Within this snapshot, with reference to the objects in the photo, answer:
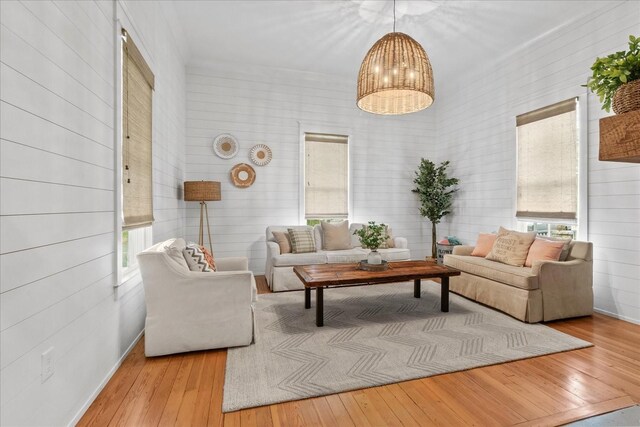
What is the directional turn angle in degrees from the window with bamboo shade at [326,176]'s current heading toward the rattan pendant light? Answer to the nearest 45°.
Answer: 0° — it already faces it

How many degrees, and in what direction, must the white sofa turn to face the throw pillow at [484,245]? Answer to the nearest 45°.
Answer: approximately 90° to its left

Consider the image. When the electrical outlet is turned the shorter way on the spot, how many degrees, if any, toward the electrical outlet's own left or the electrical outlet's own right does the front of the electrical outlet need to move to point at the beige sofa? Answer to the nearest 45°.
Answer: approximately 45° to the electrical outlet's own left

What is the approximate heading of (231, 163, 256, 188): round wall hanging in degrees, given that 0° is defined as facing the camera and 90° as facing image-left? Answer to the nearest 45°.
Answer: approximately 0°

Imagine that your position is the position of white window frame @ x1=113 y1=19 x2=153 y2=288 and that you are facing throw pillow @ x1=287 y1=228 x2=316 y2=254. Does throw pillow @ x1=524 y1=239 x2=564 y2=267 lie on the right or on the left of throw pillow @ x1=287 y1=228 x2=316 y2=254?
right

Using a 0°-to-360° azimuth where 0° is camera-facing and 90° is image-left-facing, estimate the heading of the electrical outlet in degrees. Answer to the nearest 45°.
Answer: approximately 315°

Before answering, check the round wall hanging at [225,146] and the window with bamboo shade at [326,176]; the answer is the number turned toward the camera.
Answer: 2

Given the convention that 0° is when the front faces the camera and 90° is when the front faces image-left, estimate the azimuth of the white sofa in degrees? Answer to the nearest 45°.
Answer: approximately 0°

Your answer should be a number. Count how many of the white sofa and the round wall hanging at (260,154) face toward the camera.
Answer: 2

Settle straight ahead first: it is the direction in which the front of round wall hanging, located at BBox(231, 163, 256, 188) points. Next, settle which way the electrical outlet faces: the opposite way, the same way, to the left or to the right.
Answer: to the left

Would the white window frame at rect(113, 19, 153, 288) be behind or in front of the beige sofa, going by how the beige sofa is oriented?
in front

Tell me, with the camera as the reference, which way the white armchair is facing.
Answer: facing to the right of the viewer
